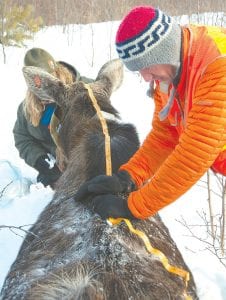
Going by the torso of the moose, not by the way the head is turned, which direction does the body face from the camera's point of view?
away from the camera

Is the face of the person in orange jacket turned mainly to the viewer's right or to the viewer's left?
to the viewer's left
